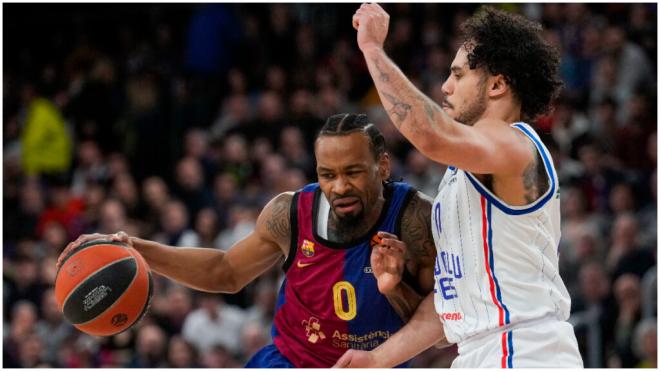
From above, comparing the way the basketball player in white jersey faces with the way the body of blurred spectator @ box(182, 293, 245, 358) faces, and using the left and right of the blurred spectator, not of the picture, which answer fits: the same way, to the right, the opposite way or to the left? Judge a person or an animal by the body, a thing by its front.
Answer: to the right

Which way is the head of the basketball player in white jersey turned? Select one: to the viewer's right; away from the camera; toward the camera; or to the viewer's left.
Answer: to the viewer's left

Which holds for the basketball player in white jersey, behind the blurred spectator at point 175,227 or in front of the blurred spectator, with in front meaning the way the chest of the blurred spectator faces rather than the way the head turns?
in front

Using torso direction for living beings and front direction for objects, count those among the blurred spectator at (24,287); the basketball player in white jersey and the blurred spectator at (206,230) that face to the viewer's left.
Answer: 1

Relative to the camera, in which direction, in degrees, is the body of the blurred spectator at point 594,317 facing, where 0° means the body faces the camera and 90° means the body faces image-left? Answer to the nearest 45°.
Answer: approximately 0°

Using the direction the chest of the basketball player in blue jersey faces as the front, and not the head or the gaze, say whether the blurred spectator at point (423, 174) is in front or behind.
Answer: behind

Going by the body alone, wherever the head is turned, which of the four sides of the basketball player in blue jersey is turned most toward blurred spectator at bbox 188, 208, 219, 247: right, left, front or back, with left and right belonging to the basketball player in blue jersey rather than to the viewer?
back

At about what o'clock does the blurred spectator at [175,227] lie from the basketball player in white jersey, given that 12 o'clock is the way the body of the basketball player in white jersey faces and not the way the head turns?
The blurred spectator is roughly at 2 o'clock from the basketball player in white jersey.

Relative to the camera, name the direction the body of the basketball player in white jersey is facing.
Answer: to the viewer's left
